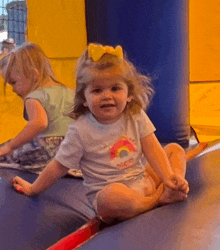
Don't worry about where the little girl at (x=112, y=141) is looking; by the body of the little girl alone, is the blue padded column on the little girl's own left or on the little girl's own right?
on the little girl's own left

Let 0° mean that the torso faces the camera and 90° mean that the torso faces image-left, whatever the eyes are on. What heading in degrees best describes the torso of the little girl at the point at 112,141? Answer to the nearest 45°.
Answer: approximately 315°
